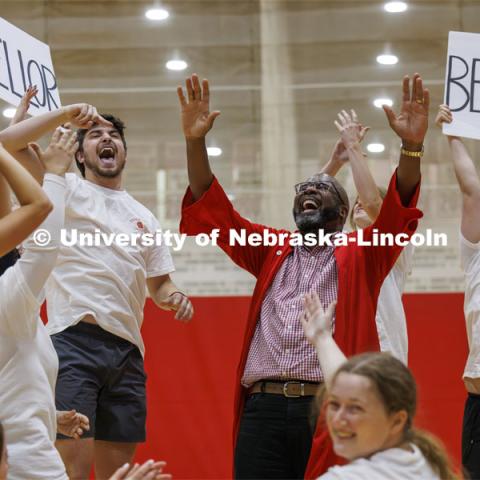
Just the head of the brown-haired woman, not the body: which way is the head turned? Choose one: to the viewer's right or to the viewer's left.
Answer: to the viewer's left

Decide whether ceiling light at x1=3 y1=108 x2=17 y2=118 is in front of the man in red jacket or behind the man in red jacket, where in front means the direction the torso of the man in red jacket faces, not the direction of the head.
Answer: behind

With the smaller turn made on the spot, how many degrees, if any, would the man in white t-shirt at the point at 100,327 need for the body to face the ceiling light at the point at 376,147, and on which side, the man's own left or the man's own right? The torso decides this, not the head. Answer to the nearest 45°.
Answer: approximately 135° to the man's own left

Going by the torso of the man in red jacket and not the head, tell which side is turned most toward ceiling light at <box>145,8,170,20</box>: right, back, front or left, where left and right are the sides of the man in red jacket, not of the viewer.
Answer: back

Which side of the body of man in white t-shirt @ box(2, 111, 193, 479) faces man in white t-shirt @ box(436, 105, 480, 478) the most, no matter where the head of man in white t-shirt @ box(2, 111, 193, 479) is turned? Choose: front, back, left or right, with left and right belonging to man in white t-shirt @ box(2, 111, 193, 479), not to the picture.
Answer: left

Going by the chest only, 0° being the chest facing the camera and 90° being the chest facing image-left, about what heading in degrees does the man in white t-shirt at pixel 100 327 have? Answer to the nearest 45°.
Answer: approximately 0°

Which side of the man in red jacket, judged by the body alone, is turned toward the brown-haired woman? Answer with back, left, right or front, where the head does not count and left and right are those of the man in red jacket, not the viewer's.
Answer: front

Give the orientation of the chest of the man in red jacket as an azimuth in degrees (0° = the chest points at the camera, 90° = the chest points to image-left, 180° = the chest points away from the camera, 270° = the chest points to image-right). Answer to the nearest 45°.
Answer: approximately 0°

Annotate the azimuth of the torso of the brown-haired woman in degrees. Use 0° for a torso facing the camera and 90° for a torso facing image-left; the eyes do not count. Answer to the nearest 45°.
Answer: approximately 45°

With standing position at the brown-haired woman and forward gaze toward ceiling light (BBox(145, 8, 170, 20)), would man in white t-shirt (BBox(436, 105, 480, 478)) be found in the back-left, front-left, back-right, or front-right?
front-right
